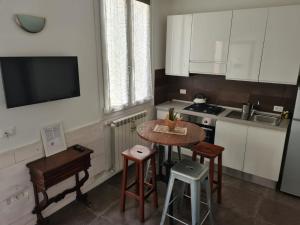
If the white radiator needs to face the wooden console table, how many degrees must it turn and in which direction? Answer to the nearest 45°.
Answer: approximately 90° to its right

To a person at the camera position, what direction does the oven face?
facing the viewer and to the left of the viewer

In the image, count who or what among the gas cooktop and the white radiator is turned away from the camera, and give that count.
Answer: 0

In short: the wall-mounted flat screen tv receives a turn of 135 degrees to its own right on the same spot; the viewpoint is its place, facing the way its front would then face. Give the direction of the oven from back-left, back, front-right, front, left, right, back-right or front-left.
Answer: back

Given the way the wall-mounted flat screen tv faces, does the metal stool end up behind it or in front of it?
in front

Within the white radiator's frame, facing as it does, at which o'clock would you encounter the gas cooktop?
The gas cooktop is roughly at 10 o'clock from the white radiator.

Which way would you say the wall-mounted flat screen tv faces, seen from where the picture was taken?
facing the viewer and to the right of the viewer

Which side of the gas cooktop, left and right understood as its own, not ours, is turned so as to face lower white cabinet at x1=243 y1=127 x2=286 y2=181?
left

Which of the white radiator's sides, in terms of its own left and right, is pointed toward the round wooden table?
front

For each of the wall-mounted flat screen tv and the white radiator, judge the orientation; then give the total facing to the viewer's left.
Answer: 0

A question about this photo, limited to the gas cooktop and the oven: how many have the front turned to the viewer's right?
0

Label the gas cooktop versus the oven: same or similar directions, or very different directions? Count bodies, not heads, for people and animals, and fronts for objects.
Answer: same or similar directions

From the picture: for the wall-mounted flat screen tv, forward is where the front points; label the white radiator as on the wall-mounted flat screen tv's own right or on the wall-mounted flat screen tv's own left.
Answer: on the wall-mounted flat screen tv's own left
